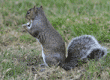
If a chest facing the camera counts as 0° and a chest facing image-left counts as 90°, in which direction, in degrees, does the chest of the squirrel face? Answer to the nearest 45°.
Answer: approximately 90°
